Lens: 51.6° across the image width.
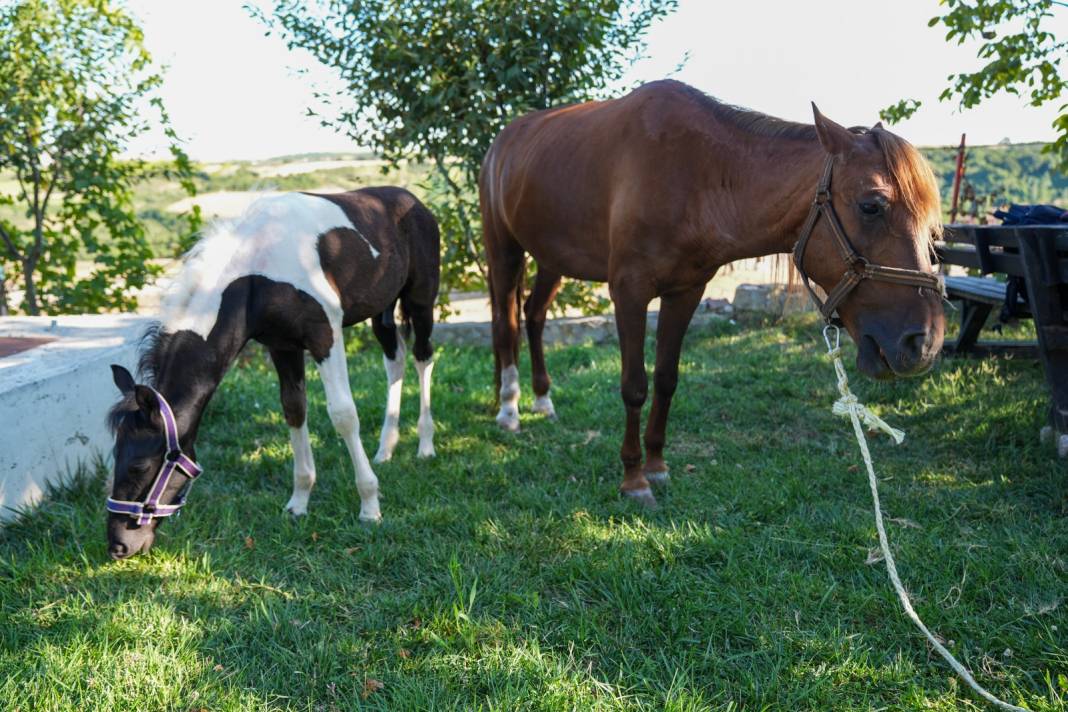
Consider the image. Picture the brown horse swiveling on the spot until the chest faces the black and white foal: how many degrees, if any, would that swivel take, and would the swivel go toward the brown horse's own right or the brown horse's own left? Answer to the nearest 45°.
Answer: approximately 135° to the brown horse's own right

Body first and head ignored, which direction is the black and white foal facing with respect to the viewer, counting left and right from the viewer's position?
facing the viewer and to the left of the viewer

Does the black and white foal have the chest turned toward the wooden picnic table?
no

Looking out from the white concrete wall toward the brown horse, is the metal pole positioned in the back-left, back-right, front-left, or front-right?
front-left

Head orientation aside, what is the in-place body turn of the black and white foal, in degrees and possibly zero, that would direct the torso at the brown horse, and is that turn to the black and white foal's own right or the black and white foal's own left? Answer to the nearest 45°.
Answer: approximately 135° to the black and white foal's own left

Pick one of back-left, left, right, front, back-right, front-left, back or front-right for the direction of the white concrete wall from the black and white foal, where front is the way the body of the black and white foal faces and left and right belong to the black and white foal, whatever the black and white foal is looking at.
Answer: right

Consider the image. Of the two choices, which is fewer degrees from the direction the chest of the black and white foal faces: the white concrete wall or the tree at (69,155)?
the white concrete wall

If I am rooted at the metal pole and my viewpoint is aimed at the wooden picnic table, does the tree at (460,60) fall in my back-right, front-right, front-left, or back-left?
front-right

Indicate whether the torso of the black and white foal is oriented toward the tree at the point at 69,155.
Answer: no

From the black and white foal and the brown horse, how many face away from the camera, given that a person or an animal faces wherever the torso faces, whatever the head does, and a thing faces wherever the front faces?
0

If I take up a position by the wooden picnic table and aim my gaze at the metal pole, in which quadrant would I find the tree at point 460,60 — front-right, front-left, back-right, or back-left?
front-left

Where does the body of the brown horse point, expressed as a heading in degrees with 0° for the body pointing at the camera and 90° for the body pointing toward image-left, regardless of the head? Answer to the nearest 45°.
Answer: approximately 315°

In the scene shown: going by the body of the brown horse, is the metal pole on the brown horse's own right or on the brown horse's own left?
on the brown horse's own left
